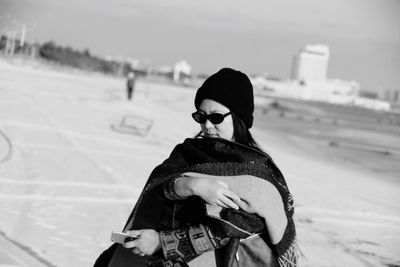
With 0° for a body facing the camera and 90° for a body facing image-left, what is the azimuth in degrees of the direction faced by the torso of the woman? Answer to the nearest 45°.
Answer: approximately 45°
